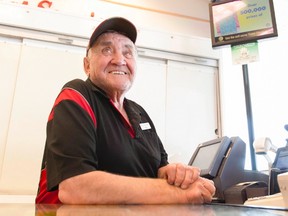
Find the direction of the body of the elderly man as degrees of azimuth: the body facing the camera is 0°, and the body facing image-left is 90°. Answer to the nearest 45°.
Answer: approximately 315°

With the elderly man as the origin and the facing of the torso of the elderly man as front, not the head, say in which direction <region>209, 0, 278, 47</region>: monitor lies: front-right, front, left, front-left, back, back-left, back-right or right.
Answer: left

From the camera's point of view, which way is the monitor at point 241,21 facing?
toward the camera

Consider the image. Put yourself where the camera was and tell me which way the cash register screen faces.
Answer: facing the viewer and to the left of the viewer

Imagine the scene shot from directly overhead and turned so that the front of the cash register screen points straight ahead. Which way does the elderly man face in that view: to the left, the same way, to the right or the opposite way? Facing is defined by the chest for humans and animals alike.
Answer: to the left

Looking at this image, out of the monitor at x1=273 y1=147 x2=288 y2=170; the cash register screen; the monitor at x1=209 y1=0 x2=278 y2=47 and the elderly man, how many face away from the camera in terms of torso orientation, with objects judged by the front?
0

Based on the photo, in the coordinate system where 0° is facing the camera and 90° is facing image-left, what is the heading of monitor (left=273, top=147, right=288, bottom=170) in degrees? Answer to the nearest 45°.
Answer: approximately 45°

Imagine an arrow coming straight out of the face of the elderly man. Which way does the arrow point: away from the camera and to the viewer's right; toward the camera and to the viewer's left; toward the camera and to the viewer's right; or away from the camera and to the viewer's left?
toward the camera and to the viewer's right

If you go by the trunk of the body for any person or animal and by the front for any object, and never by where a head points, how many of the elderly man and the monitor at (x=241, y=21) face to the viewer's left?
0
